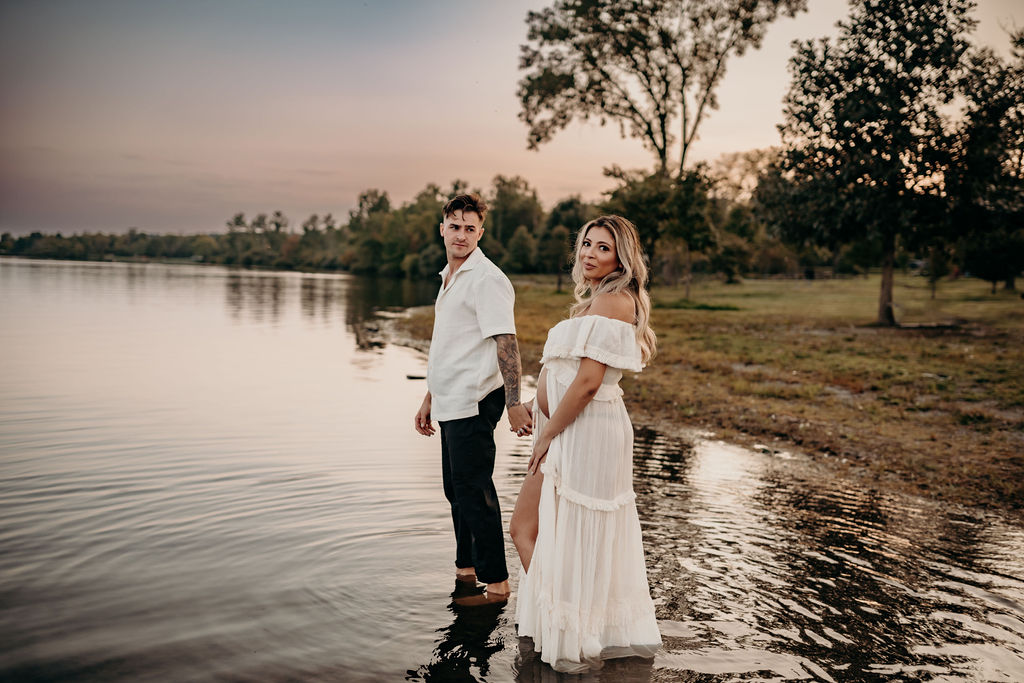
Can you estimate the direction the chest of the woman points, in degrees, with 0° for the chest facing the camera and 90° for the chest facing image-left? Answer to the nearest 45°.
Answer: approximately 90°

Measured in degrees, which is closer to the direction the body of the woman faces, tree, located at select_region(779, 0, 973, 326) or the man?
the man

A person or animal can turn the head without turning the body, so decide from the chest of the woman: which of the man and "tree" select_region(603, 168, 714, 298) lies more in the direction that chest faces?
the man
